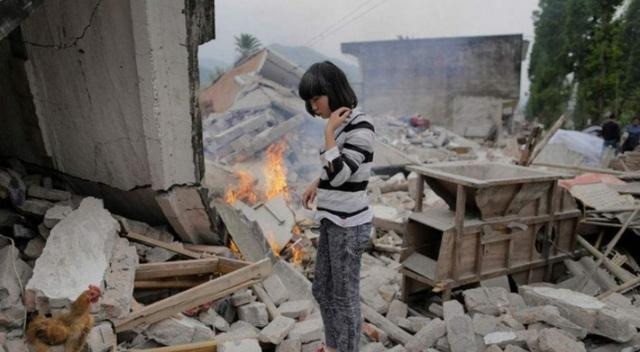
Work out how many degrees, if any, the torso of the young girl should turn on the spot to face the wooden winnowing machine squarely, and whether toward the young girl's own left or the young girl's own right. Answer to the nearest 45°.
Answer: approximately 135° to the young girl's own right

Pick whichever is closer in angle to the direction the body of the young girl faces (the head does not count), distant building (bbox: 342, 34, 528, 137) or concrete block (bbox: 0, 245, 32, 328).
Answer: the concrete block

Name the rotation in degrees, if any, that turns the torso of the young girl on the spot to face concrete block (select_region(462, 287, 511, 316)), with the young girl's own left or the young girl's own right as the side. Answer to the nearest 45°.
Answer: approximately 135° to the young girl's own right

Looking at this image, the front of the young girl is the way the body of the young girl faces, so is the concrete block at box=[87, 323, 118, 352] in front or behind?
in front

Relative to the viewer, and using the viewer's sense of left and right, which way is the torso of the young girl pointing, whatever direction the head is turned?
facing to the left of the viewer

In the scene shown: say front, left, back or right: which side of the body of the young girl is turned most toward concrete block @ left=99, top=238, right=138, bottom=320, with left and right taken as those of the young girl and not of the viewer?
front

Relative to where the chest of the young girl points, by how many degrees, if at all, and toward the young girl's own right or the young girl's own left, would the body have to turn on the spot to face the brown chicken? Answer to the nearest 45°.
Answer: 0° — they already face it

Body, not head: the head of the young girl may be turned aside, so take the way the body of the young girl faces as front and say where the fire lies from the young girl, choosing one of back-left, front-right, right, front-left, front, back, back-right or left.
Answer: right

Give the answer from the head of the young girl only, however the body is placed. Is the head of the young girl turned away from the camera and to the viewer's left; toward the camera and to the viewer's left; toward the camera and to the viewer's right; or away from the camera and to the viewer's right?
toward the camera and to the viewer's left

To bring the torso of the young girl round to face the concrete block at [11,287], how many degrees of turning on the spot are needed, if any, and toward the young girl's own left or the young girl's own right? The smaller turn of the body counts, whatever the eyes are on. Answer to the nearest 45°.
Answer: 0° — they already face it
